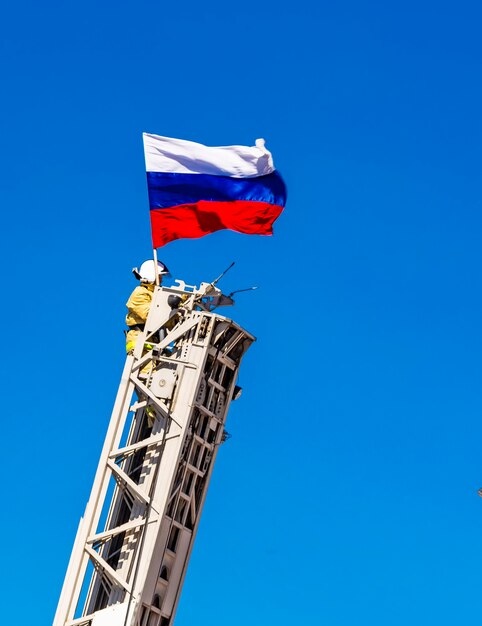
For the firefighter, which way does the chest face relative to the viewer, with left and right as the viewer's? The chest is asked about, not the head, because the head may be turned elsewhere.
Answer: facing to the right of the viewer
